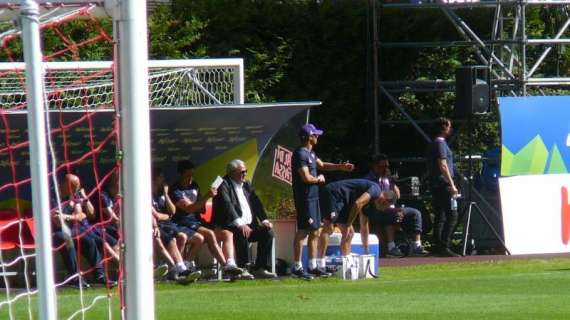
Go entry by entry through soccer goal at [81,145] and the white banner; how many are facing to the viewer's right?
1

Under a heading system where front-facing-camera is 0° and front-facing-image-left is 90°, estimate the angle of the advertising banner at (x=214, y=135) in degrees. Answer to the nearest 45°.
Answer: approximately 0°

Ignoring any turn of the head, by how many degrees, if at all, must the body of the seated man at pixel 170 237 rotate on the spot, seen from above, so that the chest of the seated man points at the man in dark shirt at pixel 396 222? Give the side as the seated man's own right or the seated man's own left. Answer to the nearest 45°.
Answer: approximately 90° to the seated man's own left

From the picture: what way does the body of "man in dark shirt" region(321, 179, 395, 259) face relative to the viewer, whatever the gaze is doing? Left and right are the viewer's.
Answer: facing to the right of the viewer
